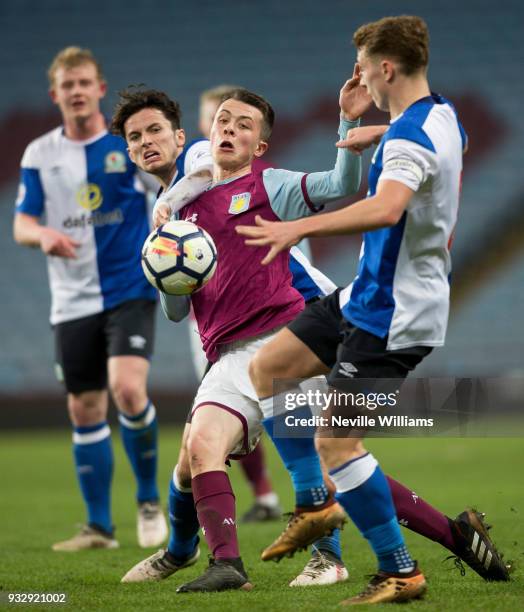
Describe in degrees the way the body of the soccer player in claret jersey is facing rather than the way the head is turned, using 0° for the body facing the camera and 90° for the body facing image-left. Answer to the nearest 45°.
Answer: approximately 45°
